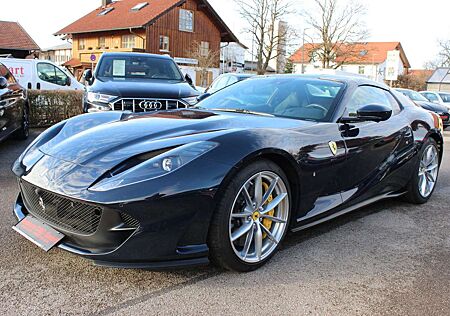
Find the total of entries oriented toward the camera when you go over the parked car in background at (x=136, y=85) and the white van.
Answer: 1

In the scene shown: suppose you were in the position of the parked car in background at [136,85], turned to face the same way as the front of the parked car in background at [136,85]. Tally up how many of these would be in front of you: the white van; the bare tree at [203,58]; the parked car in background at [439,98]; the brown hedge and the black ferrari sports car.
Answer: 1

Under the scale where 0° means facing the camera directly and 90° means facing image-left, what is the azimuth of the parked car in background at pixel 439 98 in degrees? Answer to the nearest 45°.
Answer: approximately 315°

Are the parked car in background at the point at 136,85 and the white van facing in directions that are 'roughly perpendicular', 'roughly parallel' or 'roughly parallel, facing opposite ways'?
roughly perpendicular

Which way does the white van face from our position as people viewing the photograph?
facing to the right of the viewer

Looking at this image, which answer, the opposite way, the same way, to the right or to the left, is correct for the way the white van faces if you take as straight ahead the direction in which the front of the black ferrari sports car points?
the opposite way

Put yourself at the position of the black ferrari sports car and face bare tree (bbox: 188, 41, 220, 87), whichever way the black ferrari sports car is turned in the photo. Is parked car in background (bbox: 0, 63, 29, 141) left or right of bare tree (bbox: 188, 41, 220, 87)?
left

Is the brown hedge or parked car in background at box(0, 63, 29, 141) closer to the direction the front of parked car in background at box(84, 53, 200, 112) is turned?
the parked car in background

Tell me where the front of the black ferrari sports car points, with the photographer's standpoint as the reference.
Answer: facing the viewer and to the left of the viewer

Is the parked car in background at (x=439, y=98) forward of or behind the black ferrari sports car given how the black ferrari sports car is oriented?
behind

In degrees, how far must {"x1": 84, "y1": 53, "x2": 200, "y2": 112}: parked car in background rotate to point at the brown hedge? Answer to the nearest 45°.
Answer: approximately 135° to its right

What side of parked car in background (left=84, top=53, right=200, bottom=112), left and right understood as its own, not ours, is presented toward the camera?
front

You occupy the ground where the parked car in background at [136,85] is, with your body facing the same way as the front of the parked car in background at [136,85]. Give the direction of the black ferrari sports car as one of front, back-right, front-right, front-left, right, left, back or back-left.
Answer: front

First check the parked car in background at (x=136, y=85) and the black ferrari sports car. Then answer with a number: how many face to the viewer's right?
0

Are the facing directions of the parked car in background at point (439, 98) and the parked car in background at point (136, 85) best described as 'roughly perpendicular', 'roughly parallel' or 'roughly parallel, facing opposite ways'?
roughly parallel

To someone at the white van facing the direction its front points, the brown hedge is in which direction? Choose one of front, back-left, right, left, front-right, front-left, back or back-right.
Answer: right

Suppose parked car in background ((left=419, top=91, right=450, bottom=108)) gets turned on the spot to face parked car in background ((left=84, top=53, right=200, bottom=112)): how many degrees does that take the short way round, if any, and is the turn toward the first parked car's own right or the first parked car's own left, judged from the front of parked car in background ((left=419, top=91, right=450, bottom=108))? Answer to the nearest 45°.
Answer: approximately 45° to the first parked car's own right
